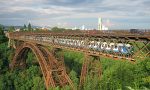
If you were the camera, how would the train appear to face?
facing the viewer and to the right of the viewer
